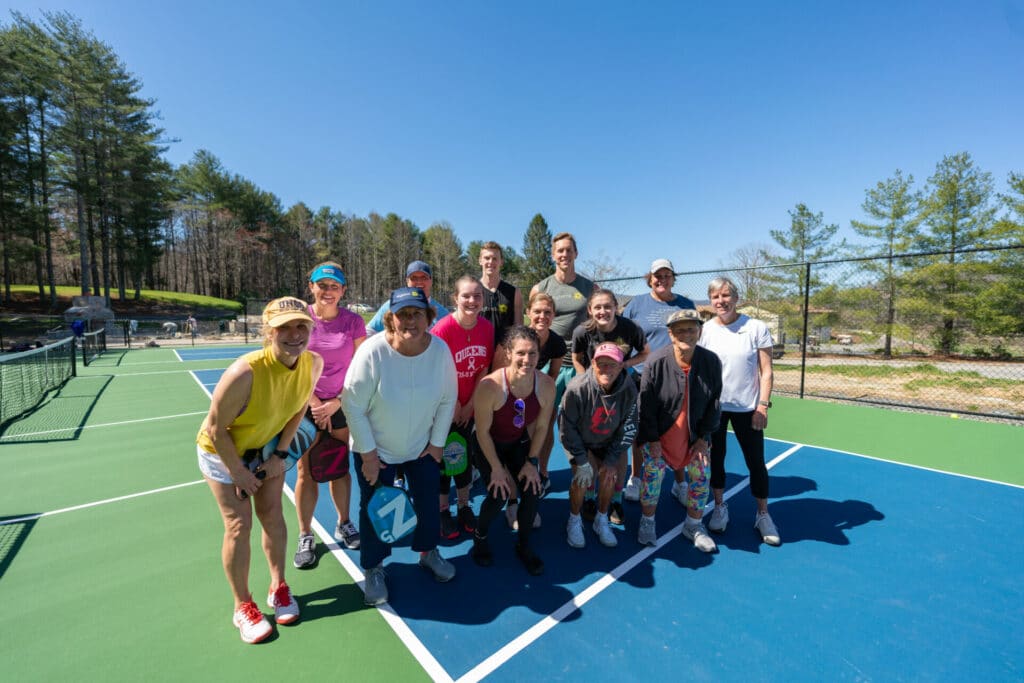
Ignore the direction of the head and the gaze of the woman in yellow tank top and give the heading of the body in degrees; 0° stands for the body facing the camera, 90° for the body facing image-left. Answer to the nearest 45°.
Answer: approximately 315°

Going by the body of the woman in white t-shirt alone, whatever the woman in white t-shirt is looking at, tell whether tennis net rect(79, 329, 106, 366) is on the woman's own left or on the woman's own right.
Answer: on the woman's own right

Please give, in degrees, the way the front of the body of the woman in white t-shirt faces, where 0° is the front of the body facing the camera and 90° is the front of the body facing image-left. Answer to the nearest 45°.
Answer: approximately 0°

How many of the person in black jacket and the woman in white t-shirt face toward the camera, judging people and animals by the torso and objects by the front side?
2

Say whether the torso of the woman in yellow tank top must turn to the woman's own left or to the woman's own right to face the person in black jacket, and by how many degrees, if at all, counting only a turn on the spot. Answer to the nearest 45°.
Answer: approximately 45° to the woman's own left

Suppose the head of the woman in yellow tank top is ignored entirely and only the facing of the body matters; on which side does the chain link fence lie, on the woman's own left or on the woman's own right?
on the woman's own left
